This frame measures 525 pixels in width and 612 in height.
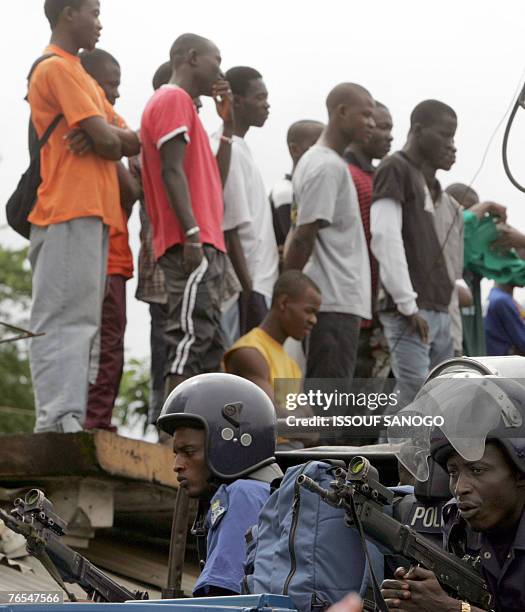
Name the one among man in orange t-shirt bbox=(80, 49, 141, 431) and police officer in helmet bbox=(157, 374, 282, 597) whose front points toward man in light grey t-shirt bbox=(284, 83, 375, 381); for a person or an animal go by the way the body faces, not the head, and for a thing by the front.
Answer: the man in orange t-shirt

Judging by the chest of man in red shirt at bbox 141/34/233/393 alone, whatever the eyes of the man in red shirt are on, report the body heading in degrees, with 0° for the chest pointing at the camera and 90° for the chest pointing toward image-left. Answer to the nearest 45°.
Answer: approximately 270°

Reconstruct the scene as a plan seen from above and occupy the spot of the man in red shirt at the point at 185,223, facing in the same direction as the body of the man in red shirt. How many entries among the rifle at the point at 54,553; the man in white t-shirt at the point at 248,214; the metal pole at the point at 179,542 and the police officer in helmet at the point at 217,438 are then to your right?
3

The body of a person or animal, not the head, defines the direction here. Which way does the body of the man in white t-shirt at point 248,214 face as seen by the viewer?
to the viewer's right

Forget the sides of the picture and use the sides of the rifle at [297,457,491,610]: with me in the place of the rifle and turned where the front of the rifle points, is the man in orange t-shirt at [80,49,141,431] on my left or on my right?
on my right

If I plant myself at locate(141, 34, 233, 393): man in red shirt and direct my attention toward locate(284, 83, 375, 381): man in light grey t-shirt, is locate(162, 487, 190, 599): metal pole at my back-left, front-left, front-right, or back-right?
back-right

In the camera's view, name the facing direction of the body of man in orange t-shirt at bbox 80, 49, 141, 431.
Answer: to the viewer's right

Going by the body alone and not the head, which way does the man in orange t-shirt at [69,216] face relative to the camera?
to the viewer's right
